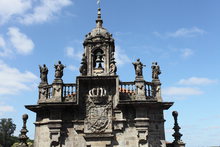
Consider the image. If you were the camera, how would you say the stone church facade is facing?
facing the viewer
